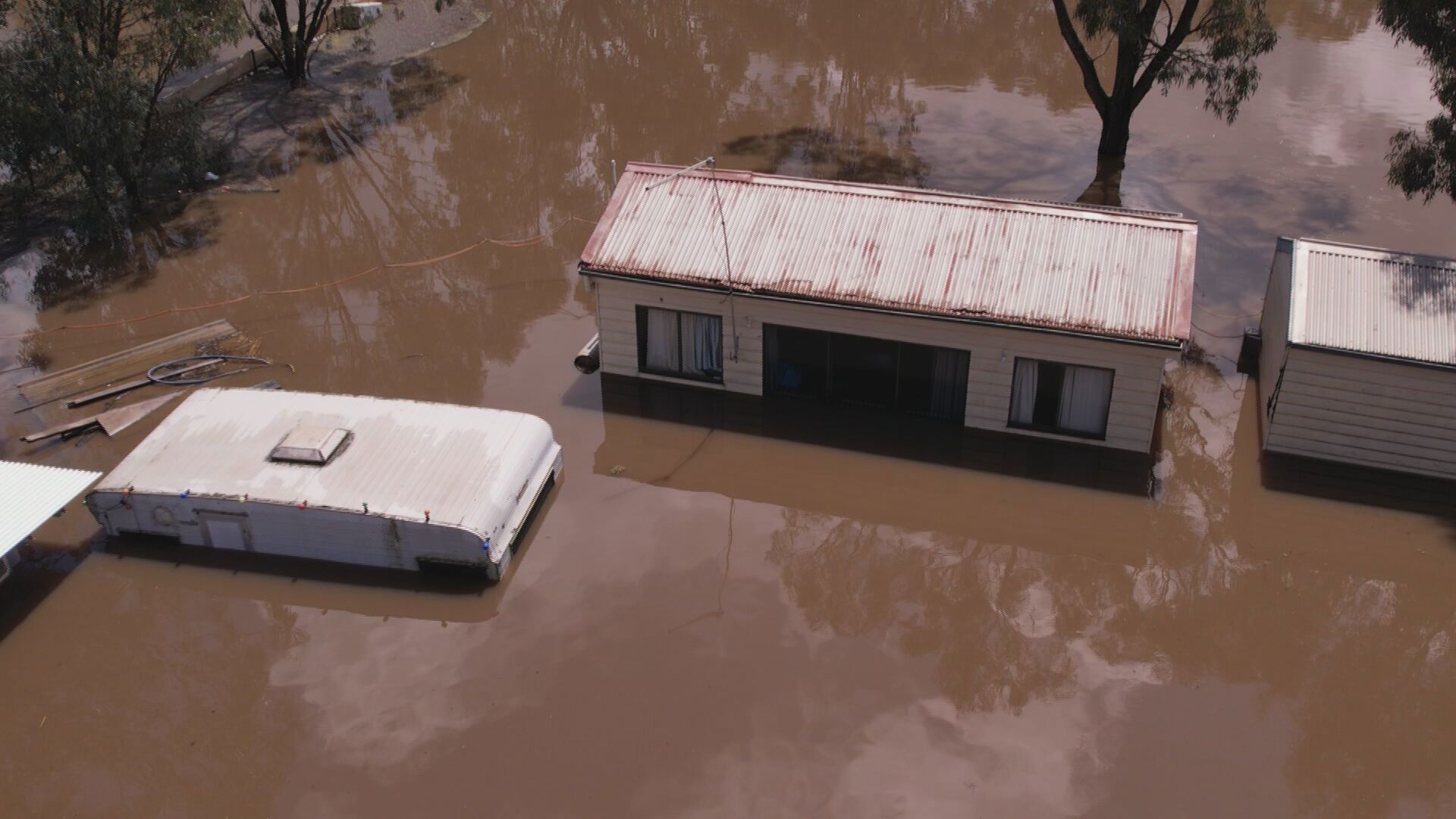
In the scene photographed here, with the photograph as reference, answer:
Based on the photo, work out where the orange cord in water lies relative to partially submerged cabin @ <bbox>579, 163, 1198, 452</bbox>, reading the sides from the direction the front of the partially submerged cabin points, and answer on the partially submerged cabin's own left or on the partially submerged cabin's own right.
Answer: on the partially submerged cabin's own right

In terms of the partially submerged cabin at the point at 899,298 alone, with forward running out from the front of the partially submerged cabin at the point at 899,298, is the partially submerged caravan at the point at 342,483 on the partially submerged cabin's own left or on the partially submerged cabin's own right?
on the partially submerged cabin's own right

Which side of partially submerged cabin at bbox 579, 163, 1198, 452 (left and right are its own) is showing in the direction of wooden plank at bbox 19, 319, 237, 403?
right

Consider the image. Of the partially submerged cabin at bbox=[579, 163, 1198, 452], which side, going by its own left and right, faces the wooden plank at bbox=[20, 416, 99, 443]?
right

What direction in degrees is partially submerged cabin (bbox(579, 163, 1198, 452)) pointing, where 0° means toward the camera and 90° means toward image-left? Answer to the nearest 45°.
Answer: approximately 0°

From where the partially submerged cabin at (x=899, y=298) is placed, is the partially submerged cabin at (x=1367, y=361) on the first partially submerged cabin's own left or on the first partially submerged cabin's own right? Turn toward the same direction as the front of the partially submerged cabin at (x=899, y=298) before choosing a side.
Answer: on the first partially submerged cabin's own left
